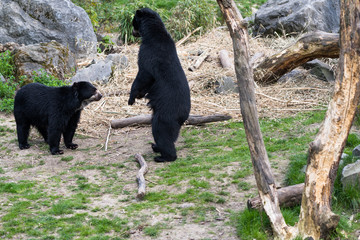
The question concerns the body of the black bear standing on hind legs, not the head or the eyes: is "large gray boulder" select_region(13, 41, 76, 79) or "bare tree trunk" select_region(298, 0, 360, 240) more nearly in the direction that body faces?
the large gray boulder

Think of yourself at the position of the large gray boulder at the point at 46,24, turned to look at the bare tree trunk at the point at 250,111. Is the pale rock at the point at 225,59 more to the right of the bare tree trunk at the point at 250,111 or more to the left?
left

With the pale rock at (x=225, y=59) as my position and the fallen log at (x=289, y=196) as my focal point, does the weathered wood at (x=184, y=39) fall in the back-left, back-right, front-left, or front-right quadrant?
back-right

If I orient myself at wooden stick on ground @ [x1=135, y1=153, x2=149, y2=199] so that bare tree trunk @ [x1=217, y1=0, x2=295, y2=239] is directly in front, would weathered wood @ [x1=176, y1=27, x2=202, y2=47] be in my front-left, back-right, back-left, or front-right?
back-left

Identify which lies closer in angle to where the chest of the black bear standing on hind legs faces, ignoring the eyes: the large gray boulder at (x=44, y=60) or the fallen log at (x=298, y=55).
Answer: the large gray boulder

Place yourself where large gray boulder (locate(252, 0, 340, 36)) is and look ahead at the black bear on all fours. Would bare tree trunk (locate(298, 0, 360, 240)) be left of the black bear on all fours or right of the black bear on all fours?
left

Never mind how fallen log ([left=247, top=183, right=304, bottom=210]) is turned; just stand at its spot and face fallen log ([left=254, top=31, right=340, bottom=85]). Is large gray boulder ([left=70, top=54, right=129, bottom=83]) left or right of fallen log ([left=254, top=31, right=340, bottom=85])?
left
